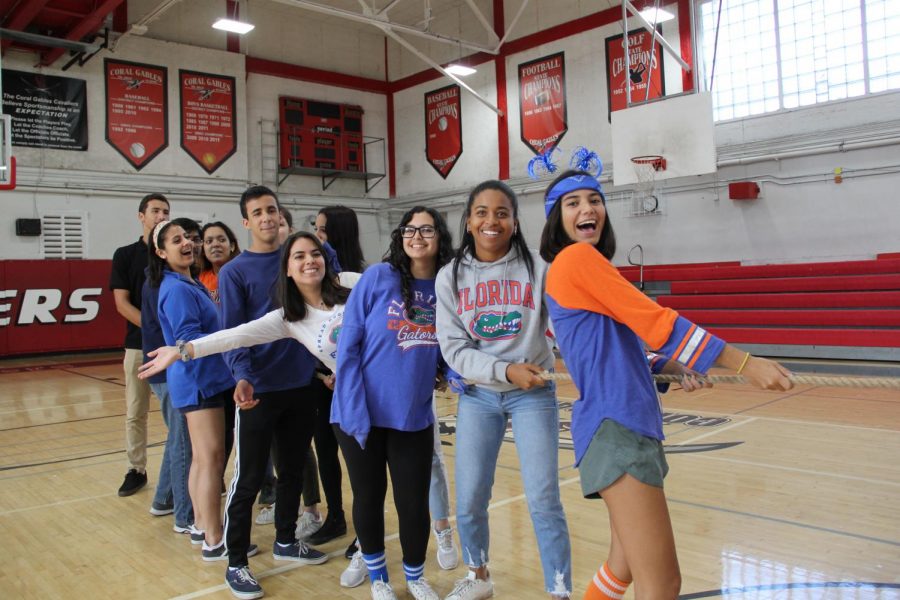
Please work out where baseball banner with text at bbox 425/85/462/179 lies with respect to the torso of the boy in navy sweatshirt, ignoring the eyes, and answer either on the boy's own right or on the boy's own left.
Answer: on the boy's own left

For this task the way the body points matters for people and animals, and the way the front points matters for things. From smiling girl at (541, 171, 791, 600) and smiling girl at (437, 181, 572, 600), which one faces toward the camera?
smiling girl at (437, 181, 572, 600)

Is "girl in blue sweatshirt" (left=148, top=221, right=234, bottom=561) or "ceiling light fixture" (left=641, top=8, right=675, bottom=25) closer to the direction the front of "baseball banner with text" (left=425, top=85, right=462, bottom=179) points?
the girl in blue sweatshirt

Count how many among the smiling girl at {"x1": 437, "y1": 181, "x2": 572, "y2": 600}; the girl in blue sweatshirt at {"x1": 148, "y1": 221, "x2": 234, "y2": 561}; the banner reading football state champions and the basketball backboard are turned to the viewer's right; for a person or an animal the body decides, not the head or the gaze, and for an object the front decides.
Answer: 1

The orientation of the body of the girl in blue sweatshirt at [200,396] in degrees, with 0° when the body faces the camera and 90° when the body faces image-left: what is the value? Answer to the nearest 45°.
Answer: approximately 270°

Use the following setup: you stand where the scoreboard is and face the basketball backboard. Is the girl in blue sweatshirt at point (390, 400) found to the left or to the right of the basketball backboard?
right

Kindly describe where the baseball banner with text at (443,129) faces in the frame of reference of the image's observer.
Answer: facing the viewer and to the left of the viewer
